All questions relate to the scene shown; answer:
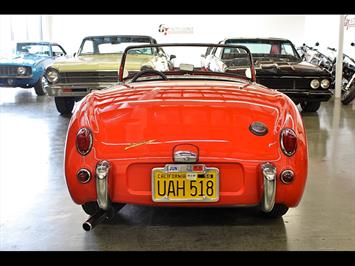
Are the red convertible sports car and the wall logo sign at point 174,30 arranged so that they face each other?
yes

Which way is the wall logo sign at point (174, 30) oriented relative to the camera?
toward the camera

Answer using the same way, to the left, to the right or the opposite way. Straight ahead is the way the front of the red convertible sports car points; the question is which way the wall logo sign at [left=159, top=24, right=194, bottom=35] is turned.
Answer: the opposite way

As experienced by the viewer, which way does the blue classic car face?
facing the viewer and to the left of the viewer

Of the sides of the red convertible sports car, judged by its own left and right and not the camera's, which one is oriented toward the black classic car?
front

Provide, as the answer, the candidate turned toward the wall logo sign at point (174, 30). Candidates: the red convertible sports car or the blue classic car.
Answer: the red convertible sports car

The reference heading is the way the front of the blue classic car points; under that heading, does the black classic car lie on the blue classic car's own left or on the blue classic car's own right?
on the blue classic car's own left

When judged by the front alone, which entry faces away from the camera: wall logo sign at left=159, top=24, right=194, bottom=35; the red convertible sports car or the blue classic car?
the red convertible sports car

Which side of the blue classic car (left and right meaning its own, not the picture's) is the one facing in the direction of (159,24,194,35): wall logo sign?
back

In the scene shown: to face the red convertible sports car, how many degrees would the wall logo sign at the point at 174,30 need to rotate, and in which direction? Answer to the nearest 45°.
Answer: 0° — it already faces it

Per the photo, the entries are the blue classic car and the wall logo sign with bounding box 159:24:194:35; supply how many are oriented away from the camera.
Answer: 0

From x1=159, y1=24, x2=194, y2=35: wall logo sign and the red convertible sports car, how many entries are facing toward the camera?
1

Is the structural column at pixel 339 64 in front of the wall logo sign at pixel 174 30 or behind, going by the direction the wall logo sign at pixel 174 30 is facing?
in front

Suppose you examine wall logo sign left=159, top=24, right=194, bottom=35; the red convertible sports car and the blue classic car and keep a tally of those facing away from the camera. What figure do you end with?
1

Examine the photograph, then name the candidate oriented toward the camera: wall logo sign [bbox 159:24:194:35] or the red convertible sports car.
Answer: the wall logo sign

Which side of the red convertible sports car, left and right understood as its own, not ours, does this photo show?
back

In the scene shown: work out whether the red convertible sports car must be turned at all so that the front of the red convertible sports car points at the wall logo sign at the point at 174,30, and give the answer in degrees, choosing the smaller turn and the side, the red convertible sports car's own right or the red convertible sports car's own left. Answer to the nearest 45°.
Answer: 0° — it already faces it
